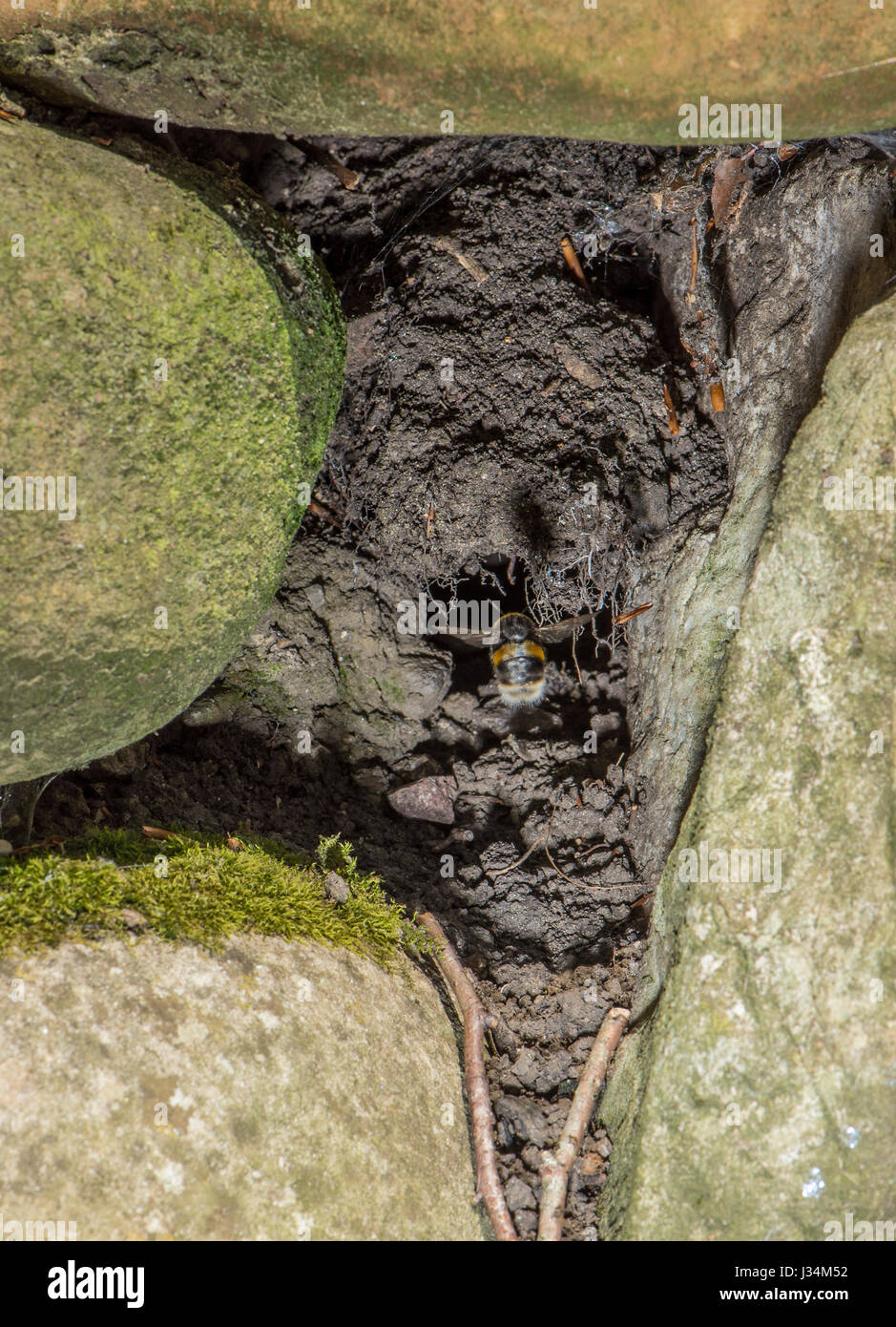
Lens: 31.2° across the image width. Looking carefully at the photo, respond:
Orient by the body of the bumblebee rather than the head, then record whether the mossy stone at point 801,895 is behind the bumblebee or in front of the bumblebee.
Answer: behind

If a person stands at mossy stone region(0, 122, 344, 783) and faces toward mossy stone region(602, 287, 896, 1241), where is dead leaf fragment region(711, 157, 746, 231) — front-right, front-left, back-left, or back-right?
front-left

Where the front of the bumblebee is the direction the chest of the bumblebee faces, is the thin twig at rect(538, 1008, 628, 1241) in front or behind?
behind

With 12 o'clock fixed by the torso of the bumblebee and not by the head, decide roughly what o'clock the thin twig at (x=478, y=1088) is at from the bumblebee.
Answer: The thin twig is roughly at 6 o'clock from the bumblebee.

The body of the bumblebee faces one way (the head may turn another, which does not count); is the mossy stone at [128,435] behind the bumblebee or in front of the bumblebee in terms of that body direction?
behind

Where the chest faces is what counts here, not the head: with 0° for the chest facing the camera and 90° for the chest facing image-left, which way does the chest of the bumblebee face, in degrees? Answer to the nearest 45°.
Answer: approximately 180°
